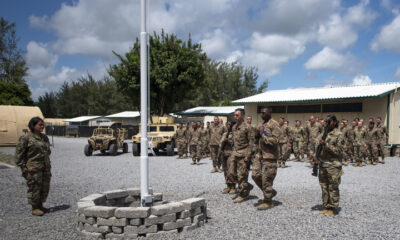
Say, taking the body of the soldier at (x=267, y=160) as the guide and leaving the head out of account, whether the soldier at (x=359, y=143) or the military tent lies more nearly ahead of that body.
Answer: the military tent

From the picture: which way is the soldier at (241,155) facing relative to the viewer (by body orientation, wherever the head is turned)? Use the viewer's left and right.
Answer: facing the viewer and to the left of the viewer

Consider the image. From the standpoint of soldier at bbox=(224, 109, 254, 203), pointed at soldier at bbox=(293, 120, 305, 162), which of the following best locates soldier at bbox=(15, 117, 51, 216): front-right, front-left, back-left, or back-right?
back-left

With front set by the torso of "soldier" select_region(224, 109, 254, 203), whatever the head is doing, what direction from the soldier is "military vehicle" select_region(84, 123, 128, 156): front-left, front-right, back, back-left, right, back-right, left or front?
right

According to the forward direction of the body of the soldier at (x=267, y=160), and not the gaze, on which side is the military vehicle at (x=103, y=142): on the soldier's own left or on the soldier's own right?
on the soldier's own right
